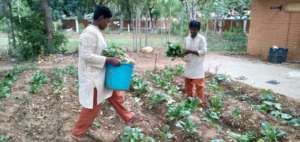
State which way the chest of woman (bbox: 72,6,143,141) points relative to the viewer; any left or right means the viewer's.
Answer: facing to the right of the viewer

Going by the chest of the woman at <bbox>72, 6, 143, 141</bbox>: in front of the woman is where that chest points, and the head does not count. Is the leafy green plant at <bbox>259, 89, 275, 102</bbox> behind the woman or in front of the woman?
in front

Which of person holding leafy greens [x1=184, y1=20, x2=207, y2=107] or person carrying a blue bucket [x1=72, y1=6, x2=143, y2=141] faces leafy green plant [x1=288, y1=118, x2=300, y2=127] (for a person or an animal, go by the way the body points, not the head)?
person carrying a blue bucket [x1=72, y1=6, x2=143, y2=141]

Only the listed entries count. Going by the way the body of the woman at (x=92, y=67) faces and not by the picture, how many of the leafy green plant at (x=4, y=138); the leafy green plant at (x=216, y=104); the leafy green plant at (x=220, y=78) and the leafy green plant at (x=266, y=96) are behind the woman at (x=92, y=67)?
1

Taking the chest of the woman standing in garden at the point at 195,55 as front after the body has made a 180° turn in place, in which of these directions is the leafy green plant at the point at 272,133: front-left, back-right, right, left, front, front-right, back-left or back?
right

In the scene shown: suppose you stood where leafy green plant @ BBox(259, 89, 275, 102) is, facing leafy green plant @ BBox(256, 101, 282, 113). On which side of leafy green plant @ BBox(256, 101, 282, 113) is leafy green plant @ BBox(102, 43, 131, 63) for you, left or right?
right

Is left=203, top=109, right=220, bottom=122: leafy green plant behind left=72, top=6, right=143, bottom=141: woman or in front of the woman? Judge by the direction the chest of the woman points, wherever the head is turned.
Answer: in front

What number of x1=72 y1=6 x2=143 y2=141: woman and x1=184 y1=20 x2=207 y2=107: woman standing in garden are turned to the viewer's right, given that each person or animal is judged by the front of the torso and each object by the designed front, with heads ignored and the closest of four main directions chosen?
1

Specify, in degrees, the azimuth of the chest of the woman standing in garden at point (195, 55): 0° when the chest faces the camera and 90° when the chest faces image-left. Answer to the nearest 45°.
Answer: approximately 45°

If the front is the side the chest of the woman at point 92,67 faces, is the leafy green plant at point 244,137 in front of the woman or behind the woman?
in front

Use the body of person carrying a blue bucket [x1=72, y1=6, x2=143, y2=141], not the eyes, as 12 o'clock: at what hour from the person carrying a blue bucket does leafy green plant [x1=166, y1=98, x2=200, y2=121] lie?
The leafy green plant is roughly at 11 o'clock from the person carrying a blue bucket.
